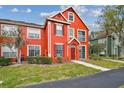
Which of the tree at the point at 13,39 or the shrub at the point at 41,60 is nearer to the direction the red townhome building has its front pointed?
the shrub

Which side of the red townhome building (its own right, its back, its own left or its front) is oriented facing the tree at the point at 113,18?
left

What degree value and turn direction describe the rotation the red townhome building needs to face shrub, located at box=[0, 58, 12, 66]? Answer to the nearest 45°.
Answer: approximately 90° to its right

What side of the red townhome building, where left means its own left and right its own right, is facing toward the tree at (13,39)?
right

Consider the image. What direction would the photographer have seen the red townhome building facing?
facing the viewer and to the right of the viewer
